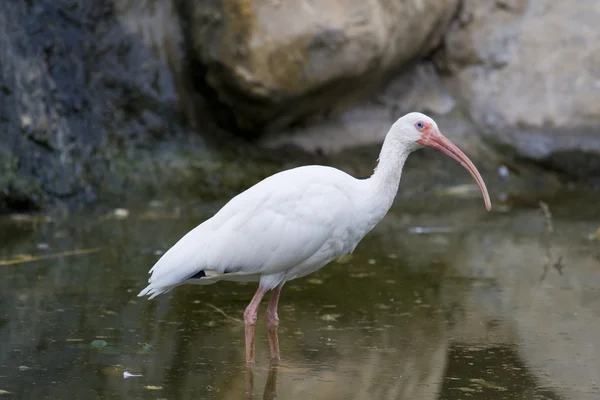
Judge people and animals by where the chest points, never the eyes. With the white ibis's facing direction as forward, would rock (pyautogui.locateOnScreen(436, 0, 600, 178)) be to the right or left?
on its left

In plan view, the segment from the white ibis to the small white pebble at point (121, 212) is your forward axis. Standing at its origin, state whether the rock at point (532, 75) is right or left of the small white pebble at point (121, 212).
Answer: right

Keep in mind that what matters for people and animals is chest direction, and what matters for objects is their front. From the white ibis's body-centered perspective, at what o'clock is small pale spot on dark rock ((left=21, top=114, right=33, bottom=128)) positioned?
The small pale spot on dark rock is roughly at 8 o'clock from the white ibis.

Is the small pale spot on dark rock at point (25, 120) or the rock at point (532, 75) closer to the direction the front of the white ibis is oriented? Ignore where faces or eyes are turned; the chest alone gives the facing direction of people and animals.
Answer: the rock

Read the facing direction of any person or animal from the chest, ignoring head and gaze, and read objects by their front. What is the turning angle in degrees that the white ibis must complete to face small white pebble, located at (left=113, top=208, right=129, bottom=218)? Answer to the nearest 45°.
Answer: approximately 90° to its left

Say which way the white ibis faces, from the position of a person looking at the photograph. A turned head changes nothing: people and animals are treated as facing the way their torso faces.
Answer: facing to the right of the viewer

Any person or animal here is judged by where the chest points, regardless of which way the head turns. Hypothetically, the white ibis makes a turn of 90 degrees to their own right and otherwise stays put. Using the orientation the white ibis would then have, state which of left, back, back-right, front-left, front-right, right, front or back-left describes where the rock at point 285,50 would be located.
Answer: back

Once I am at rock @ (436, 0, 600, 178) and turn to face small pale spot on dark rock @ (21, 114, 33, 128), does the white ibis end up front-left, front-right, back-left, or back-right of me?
front-left
